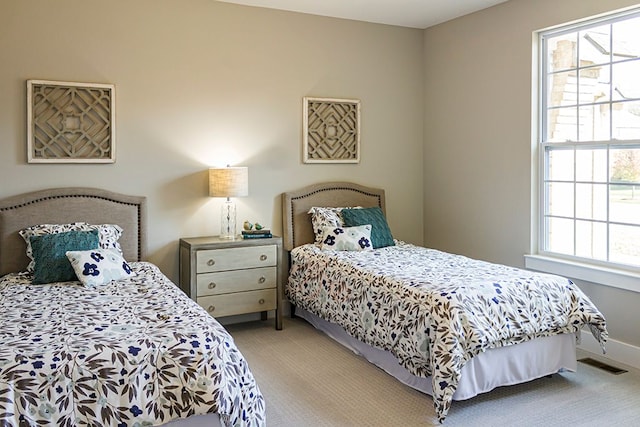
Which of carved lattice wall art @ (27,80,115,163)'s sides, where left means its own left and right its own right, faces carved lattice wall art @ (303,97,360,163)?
left

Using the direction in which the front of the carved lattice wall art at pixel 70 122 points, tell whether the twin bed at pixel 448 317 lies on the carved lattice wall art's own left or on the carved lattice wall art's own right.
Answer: on the carved lattice wall art's own left

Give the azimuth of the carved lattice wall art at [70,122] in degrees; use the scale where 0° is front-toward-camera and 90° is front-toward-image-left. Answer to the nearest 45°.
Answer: approximately 0°

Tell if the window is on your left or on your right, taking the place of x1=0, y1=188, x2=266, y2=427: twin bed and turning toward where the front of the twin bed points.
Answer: on your left

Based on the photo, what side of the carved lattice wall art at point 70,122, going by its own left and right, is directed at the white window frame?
left

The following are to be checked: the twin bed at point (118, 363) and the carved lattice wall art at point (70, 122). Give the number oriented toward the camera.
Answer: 2

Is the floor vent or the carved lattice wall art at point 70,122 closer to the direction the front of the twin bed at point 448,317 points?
the floor vent

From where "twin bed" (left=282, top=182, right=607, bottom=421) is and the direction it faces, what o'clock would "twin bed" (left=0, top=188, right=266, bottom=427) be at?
"twin bed" (left=0, top=188, right=266, bottom=427) is roughly at 3 o'clock from "twin bed" (left=282, top=182, right=607, bottom=421).

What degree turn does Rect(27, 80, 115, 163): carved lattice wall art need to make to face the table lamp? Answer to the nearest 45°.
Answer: approximately 90° to its left
